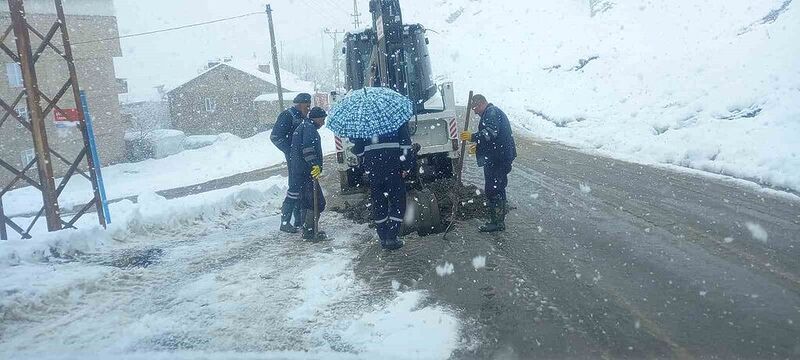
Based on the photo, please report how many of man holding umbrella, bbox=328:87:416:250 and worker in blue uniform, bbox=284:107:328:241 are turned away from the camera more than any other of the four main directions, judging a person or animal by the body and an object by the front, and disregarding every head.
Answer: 1

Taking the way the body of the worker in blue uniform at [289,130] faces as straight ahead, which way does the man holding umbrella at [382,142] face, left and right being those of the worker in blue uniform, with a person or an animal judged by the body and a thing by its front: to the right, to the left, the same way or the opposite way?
to the left

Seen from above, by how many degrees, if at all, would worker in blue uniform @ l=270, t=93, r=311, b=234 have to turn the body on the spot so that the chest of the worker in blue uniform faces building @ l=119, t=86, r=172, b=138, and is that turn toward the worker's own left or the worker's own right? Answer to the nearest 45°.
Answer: approximately 90° to the worker's own left

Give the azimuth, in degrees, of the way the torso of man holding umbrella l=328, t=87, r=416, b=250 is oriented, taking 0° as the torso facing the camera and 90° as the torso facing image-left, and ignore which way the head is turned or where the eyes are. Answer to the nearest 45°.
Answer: approximately 180°

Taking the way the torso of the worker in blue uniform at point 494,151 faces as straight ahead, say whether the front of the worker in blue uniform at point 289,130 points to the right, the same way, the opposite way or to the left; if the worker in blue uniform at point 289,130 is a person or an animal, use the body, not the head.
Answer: the opposite way

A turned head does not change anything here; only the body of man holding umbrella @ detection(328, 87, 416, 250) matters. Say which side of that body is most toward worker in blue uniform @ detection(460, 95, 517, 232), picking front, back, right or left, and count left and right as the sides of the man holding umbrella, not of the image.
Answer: right

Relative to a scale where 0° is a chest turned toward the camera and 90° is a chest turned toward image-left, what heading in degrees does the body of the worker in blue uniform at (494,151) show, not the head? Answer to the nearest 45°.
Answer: approximately 90°

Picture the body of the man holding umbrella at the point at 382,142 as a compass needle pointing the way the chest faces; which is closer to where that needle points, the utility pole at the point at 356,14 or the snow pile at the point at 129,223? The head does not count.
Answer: the utility pole

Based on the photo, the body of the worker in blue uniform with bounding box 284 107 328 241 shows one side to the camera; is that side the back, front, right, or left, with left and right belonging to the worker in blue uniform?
right

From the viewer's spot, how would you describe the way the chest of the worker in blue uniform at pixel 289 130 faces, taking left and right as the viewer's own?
facing to the right of the viewer
